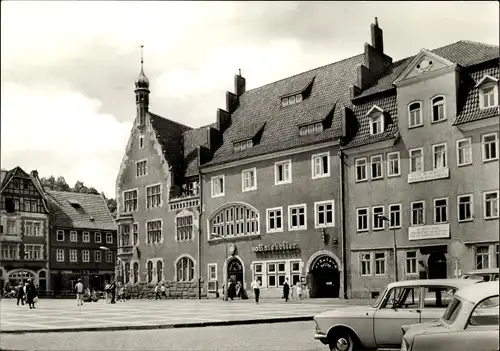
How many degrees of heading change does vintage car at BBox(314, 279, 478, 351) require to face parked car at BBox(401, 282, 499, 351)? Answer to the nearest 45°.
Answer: approximately 90° to its left

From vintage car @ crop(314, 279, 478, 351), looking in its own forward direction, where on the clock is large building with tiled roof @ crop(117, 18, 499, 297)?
The large building with tiled roof is roughly at 3 o'clock from the vintage car.

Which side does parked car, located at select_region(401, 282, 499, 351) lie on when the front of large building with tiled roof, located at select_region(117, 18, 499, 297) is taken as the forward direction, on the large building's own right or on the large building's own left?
on the large building's own left

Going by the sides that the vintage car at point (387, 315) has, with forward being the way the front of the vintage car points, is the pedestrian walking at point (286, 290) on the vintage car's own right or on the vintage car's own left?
on the vintage car's own right

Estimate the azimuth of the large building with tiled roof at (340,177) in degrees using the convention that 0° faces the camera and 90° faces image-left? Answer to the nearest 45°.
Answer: approximately 45°

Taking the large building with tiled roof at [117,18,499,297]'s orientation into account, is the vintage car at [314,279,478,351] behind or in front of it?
in front

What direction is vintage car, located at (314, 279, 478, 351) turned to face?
to the viewer's left

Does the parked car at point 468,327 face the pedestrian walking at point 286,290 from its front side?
no
